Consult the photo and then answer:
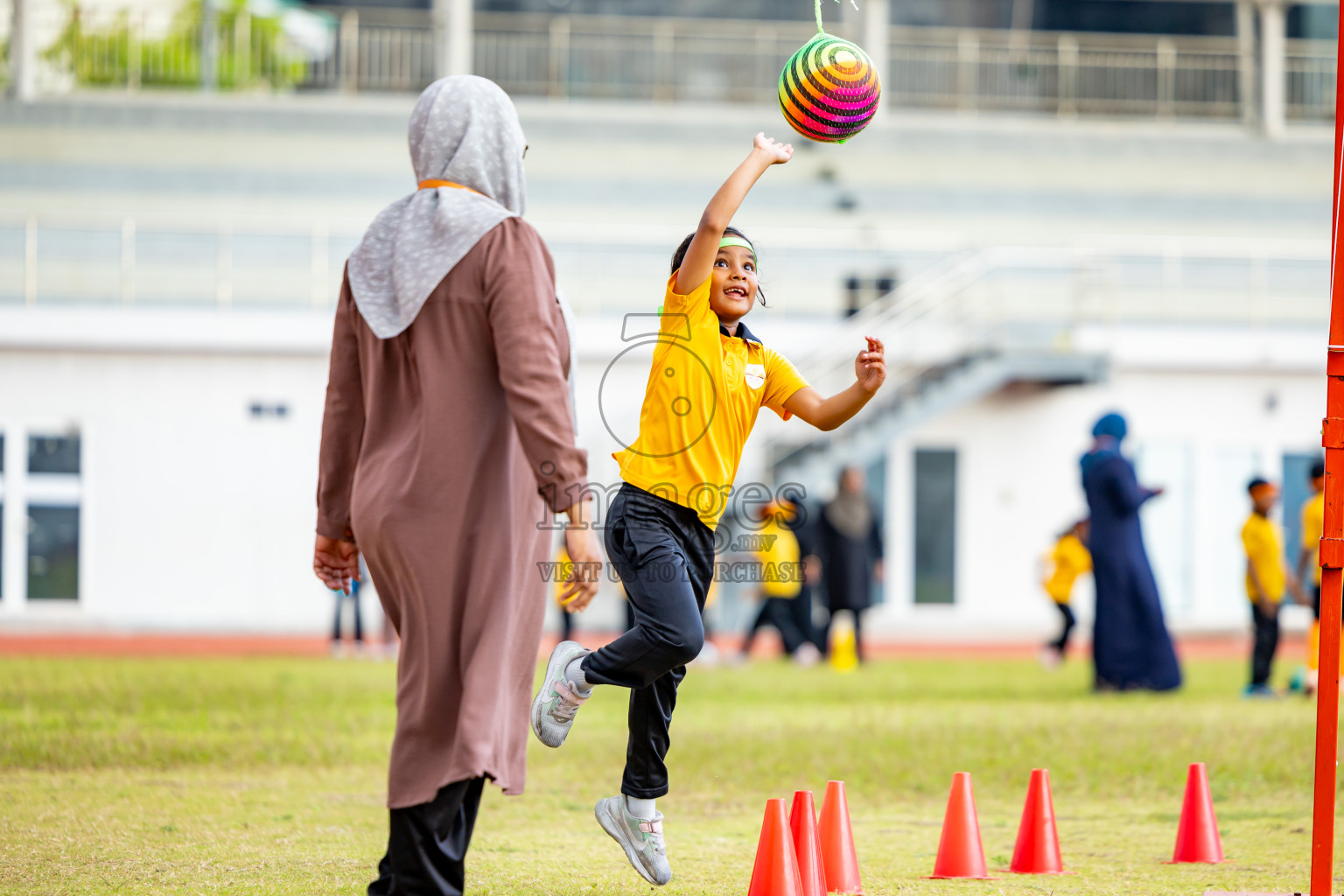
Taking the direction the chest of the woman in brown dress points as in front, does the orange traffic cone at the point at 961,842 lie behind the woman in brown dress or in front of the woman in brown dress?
in front

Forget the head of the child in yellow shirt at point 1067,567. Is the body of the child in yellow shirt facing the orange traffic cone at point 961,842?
no

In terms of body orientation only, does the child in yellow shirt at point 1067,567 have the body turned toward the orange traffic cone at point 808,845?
no

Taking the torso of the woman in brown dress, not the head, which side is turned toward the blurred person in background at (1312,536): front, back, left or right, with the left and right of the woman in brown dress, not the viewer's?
front

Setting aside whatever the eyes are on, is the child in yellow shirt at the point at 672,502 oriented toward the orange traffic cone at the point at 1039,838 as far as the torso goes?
no

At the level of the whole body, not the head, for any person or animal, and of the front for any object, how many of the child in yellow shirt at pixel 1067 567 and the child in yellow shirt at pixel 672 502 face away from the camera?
0

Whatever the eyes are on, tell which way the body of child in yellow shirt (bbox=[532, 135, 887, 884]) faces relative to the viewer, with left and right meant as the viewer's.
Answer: facing the viewer and to the right of the viewer

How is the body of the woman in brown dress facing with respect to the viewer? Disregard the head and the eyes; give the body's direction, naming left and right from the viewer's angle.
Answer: facing away from the viewer and to the right of the viewer

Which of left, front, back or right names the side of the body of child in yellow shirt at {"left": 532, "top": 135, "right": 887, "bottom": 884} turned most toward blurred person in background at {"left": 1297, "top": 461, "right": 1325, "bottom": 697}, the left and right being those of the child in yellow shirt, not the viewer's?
left
